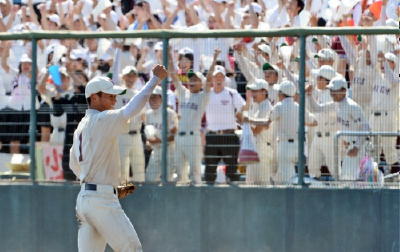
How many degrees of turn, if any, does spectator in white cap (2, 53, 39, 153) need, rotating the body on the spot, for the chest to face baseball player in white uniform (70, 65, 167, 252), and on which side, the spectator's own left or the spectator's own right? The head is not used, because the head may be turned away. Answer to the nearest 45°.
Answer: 0° — they already face them

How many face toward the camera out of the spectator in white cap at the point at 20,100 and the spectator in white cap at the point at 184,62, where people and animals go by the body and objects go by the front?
2

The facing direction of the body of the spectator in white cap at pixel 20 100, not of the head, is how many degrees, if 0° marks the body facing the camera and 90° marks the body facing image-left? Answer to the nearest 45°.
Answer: approximately 0°

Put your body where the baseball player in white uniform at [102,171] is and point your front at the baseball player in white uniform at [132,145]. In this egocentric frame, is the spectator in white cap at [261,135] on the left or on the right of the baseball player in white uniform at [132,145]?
right

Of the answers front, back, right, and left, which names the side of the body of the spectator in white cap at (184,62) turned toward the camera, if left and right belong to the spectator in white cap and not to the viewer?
front

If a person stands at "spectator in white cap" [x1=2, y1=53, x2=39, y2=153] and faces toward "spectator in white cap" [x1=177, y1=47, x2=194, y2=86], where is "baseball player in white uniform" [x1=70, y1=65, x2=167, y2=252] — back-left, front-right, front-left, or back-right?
front-right

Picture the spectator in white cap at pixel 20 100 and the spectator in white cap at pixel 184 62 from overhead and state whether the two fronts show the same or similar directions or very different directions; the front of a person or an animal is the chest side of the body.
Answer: same or similar directions

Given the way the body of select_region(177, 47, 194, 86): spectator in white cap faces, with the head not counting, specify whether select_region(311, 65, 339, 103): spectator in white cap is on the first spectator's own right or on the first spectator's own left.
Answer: on the first spectator's own left
